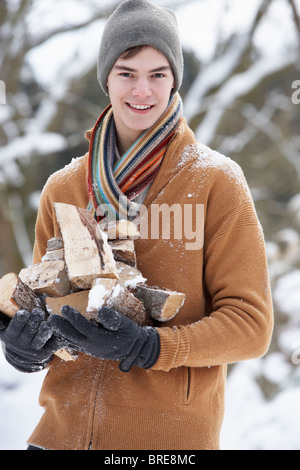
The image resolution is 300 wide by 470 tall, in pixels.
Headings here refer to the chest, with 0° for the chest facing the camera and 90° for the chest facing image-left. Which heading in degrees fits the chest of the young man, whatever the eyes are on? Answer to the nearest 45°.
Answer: approximately 45°
